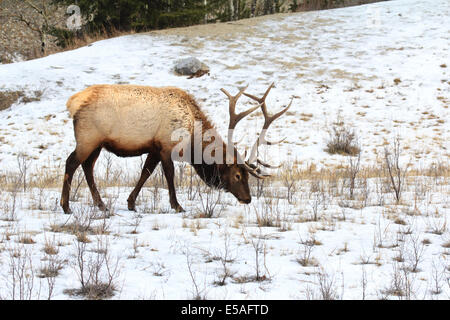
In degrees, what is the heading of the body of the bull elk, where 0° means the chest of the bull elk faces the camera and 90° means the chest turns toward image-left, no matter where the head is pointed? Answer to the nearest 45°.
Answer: approximately 270°

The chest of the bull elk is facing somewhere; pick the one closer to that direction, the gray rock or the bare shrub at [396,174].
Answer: the bare shrub

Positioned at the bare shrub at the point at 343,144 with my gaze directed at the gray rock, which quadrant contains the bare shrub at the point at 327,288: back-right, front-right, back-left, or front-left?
back-left

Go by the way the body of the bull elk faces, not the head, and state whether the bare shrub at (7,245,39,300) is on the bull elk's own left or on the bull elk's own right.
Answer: on the bull elk's own right

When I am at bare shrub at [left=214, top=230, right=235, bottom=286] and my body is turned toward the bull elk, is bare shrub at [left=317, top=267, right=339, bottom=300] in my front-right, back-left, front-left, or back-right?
back-right

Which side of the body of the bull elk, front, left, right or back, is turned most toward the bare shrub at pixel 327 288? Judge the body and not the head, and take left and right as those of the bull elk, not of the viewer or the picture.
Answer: right

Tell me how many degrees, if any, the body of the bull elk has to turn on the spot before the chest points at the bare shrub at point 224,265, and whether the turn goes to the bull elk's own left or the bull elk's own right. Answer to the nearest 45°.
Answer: approximately 90° to the bull elk's own right

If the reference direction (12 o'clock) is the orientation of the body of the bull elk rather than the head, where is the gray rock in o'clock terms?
The gray rock is roughly at 9 o'clock from the bull elk.

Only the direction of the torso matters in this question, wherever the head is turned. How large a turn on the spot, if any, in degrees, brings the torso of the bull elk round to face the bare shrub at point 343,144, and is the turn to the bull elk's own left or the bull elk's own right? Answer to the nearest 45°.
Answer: approximately 45° to the bull elk's own left

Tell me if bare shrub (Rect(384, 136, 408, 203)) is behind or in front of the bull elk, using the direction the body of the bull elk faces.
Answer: in front
